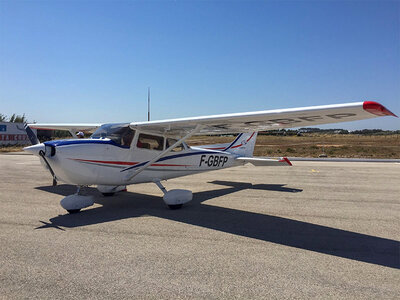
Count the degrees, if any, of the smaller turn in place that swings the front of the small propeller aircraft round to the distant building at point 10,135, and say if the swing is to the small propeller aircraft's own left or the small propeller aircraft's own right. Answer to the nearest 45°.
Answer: approximately 90° to the small propeller aircraft's own right

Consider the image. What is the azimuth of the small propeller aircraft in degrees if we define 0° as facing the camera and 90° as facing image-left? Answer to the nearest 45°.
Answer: approximately 45°
